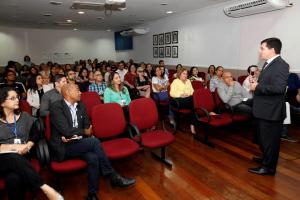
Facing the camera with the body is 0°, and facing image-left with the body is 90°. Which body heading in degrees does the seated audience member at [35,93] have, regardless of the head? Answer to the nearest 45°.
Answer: approximately 315°

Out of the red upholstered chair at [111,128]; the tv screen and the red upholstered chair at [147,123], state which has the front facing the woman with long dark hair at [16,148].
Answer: the tv screen

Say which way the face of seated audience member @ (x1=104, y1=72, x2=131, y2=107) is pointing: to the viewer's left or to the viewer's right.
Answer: to the viewer's right

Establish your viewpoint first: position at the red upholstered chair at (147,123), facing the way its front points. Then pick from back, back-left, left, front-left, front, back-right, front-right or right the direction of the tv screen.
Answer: back-left

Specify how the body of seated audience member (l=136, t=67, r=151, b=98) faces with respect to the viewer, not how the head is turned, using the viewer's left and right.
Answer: facing the viewer and to the right of the viewer

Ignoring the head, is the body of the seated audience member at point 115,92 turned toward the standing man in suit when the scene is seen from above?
yes

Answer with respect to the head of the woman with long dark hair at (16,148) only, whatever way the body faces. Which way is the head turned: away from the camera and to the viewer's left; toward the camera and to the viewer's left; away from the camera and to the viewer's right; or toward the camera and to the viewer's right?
toward the camera and to the viewer's right

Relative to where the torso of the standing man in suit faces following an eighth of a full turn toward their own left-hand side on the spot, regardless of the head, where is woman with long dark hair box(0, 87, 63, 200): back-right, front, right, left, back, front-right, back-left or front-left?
front

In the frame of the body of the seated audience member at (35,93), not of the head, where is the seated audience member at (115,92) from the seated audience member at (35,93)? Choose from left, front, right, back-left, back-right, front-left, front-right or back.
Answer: front

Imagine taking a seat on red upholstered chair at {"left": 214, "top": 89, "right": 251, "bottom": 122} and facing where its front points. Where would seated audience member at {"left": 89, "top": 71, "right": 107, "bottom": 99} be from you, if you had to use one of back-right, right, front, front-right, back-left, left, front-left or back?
back-right

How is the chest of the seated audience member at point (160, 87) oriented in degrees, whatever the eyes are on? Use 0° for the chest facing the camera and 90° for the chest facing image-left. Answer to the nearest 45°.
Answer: approximately 315°

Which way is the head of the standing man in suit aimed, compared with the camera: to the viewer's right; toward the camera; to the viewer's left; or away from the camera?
to the viewer's left

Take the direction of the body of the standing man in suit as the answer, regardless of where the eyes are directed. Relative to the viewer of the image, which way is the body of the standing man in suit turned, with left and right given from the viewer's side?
facing to the left of the viewer

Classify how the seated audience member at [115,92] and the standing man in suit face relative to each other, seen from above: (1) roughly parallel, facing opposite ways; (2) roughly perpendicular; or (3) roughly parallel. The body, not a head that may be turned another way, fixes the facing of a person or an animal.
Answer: roughly parallel, facing opposite ways

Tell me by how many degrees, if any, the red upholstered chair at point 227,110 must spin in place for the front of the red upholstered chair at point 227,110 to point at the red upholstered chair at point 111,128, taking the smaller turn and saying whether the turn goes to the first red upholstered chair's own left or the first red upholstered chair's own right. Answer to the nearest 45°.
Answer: approximately 90° to the first red upholstered chair's own right

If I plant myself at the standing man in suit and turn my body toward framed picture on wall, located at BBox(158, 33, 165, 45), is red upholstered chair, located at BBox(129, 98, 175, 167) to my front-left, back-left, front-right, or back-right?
front-left

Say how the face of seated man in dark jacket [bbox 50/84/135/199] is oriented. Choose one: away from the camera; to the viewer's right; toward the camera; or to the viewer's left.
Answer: to the viewer's right

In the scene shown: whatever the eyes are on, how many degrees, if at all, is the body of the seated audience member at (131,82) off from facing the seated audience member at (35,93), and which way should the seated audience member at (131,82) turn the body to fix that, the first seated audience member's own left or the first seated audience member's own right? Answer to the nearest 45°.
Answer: approximately 90° to the first seated audience member's own right
